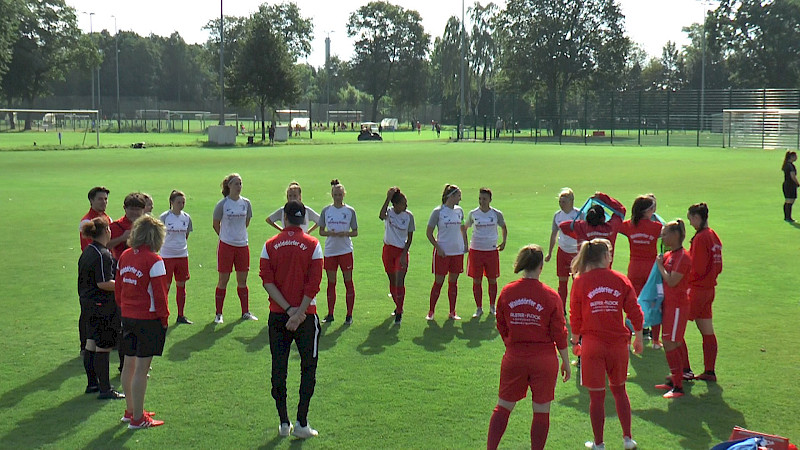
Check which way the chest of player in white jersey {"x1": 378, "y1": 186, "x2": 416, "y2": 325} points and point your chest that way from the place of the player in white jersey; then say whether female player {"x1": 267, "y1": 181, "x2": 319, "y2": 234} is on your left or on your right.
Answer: on your right

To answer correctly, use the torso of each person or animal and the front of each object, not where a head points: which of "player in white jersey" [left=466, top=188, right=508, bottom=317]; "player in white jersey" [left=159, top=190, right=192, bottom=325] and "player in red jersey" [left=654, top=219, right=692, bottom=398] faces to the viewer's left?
the player in red jersey

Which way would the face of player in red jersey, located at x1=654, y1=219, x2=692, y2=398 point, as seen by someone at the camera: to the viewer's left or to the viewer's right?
to the viewer's left

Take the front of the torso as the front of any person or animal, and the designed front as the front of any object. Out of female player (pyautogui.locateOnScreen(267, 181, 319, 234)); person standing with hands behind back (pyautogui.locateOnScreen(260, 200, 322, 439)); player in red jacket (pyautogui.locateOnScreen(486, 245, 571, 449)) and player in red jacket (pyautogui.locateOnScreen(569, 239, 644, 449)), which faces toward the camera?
the female player

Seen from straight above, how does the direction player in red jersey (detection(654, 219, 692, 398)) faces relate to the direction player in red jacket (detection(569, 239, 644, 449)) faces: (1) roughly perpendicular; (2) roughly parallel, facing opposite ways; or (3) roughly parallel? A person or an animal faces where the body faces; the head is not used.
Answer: roughly perpendicular

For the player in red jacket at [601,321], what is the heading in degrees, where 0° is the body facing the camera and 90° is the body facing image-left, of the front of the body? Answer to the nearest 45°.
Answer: approximately 180°

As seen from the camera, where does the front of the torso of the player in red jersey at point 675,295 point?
to the viewer's left

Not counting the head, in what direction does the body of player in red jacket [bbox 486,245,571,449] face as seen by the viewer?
away from the camera
